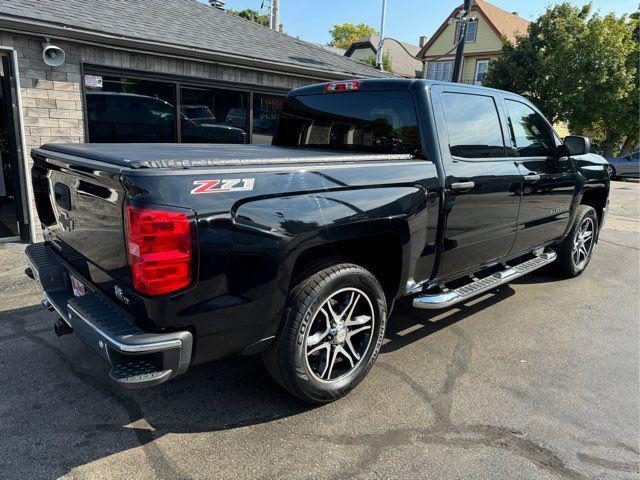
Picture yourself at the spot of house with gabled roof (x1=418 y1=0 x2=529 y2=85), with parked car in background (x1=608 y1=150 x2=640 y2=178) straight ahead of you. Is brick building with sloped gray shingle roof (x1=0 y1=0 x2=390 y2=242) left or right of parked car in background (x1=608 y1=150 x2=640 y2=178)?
right

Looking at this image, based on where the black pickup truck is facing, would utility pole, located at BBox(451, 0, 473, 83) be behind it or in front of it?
in front

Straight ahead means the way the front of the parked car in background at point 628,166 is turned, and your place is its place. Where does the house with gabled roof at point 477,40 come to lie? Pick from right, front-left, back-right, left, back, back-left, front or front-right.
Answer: front-right

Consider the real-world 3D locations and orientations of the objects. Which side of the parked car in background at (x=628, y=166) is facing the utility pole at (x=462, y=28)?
left

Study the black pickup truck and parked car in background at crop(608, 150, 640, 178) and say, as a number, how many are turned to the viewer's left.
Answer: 1

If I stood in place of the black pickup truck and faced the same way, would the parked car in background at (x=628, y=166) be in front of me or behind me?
in front

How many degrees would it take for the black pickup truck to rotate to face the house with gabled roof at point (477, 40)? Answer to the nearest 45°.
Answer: approximately 45° to its left

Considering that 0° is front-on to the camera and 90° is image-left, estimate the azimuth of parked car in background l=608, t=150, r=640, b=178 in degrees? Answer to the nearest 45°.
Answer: approximately 90°

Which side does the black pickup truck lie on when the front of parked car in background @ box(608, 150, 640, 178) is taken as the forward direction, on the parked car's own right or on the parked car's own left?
on the parked car's own left

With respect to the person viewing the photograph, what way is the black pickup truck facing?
facing away from the viewer and to the right of the viewer
